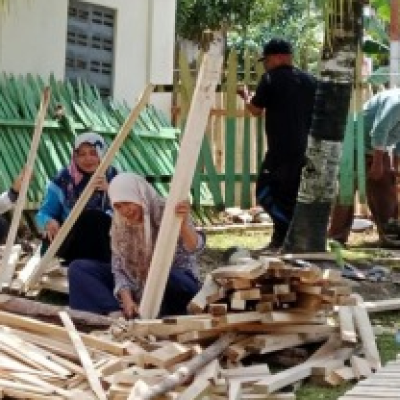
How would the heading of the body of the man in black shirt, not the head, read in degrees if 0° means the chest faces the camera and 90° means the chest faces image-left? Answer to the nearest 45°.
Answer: approximately 135°

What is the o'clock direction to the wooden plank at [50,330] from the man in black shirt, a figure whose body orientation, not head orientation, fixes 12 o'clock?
The wooden plank is roughly at 8 o'clock from the man in black shirt.

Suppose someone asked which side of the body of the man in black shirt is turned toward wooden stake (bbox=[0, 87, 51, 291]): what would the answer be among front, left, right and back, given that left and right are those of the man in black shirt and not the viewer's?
left

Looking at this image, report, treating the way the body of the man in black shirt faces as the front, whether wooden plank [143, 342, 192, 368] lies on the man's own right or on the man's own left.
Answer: on the man's own left

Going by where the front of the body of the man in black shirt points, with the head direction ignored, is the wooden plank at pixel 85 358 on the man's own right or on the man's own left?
on the man's own left

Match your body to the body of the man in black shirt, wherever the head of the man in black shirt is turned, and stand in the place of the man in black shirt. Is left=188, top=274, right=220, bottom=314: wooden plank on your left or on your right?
on your left

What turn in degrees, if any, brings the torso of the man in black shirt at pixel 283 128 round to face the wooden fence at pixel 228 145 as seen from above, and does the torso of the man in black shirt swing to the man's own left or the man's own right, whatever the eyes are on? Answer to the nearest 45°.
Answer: approximately 45° to the man's own right

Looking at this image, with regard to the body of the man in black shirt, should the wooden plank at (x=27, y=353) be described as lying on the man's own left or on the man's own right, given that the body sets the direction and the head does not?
on the man's own left

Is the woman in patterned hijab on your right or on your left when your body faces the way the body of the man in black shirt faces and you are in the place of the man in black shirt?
on your left

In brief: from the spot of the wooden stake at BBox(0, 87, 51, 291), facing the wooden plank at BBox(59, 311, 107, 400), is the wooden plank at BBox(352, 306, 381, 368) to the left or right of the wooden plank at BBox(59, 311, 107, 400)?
left
